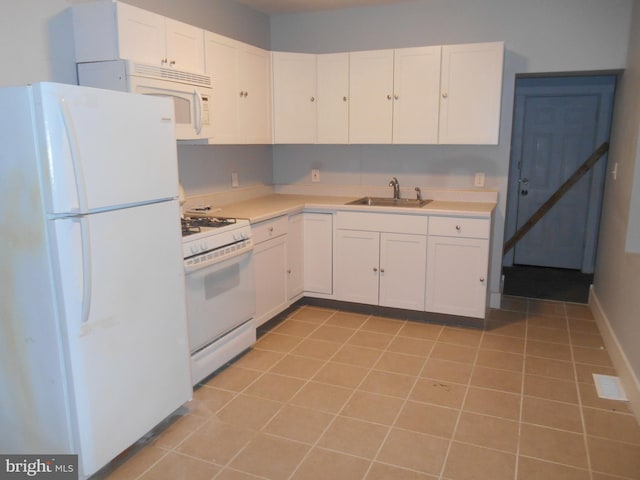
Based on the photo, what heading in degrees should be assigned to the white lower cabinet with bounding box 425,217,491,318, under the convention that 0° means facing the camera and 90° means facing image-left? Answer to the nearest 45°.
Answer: approximately 0°

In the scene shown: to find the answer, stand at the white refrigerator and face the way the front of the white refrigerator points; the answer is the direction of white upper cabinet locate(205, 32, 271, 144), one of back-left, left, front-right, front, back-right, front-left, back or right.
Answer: left

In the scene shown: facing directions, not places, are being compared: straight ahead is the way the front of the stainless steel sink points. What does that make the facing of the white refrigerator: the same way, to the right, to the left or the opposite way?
to the left

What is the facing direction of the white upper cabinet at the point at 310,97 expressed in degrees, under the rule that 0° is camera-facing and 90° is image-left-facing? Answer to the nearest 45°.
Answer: approximately 0°

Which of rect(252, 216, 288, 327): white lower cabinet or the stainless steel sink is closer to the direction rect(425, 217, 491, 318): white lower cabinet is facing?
the white lower cabinet

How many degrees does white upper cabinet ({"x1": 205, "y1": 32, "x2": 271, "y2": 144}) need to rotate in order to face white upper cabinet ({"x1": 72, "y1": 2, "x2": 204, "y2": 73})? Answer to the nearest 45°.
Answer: approximately 90° to its right

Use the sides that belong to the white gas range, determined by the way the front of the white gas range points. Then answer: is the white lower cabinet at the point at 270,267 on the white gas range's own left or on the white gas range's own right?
on the white gas range's own left

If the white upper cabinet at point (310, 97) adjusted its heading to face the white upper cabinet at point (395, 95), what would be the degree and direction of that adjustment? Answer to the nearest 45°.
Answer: approximately 90° to its left

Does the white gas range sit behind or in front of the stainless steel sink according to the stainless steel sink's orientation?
in front

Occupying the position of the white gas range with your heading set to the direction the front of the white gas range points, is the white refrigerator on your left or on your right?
on your right

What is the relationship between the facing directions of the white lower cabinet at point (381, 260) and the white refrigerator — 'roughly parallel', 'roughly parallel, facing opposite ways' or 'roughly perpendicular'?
roughly perpendicular

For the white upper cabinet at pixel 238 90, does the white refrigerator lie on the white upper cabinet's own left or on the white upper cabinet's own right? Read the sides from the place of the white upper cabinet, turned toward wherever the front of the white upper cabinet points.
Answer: on the white upper cabinet's own right

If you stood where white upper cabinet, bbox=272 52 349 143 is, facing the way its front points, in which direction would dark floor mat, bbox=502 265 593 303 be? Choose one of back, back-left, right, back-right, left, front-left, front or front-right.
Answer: left
